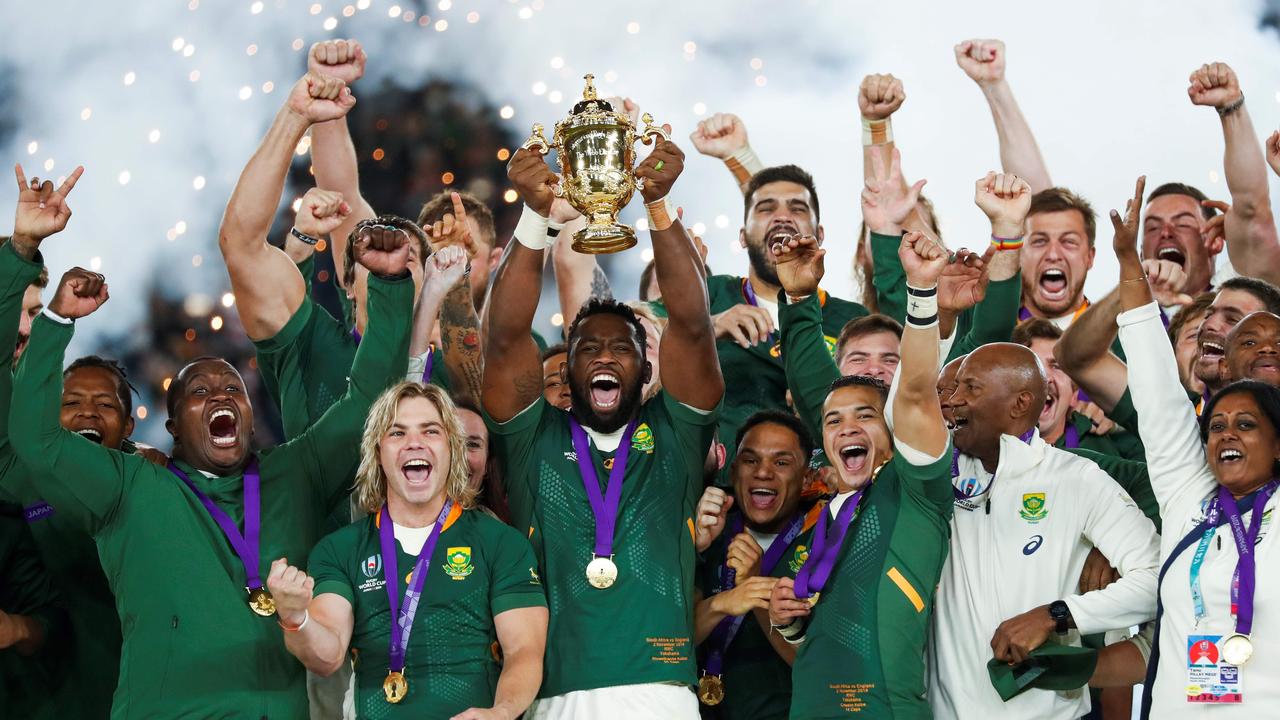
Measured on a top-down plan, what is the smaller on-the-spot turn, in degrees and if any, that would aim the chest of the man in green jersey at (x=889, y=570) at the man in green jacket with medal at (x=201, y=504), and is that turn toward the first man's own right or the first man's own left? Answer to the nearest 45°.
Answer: approximately 45° to the first man's own right

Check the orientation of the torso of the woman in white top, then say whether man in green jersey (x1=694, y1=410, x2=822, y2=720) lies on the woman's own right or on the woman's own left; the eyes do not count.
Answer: on the woman's own right

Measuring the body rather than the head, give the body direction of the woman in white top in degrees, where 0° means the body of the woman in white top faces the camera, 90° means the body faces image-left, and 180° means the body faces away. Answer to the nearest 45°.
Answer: approximately 0°

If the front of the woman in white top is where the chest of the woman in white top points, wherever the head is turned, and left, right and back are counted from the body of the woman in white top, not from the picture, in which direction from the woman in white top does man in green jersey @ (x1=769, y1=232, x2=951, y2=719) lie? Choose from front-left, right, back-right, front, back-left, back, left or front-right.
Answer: right

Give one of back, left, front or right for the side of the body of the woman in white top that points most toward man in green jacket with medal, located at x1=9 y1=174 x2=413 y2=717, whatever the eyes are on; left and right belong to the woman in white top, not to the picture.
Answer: right

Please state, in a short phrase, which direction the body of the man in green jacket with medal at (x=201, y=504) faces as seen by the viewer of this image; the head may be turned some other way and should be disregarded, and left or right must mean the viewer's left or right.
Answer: facing the viewer and to the right of the viewer

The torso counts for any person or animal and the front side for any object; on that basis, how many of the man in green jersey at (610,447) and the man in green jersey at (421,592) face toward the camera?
2

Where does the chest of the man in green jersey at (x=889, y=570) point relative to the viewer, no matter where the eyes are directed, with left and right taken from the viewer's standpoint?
facing the viewer and to the left of the viewer

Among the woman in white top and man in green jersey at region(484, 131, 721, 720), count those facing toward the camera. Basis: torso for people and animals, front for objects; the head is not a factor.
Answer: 2

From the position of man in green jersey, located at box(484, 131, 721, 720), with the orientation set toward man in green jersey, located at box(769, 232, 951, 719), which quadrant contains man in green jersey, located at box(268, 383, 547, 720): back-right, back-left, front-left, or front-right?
back-right

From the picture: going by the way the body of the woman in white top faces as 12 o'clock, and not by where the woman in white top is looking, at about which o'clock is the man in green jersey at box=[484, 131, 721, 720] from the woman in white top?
The man in green jersey is roughly at 3 o'clock from the woman in white top.

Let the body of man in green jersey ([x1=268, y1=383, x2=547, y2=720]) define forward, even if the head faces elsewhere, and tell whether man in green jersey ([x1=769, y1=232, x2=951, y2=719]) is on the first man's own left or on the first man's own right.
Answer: on the first man's own left

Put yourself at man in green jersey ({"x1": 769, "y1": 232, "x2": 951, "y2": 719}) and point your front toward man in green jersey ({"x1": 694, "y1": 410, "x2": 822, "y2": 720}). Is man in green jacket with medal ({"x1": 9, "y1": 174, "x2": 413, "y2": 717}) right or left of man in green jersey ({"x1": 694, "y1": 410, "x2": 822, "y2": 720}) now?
left
